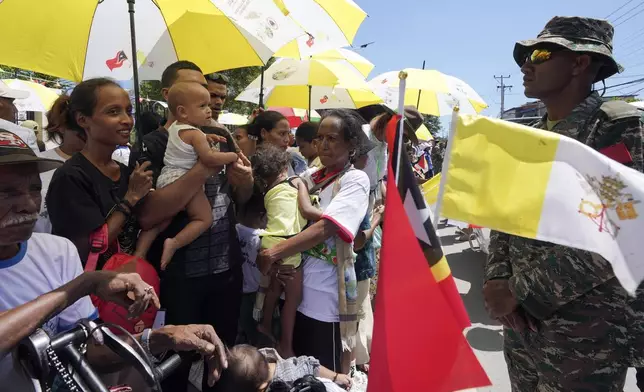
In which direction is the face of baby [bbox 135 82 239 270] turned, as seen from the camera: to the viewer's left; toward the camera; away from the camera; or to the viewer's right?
to the viewer's right

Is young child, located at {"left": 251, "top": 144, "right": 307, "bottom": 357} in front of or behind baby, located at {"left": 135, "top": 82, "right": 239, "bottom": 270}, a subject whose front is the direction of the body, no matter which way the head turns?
in front

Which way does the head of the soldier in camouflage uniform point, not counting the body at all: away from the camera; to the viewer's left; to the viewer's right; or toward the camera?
to the viewer's left

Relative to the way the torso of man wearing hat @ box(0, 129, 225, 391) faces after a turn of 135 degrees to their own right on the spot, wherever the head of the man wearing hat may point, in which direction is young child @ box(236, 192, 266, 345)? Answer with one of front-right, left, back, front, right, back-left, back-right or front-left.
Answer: back-right

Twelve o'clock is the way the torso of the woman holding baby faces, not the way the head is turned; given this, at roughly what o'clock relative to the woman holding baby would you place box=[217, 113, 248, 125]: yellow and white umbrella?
The yellow and white umbrella is roughly at 4 o'clock from the woman holding baby.

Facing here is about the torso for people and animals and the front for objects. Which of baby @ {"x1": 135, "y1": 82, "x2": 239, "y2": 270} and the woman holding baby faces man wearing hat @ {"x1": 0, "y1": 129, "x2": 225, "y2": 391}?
the woman holding baby

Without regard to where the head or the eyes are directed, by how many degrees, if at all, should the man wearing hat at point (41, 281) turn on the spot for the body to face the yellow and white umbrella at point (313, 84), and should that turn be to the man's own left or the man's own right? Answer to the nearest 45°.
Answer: approximately 90° to the man's own left

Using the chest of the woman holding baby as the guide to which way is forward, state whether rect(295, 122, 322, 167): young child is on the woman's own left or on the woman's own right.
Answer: on the woman's own right
